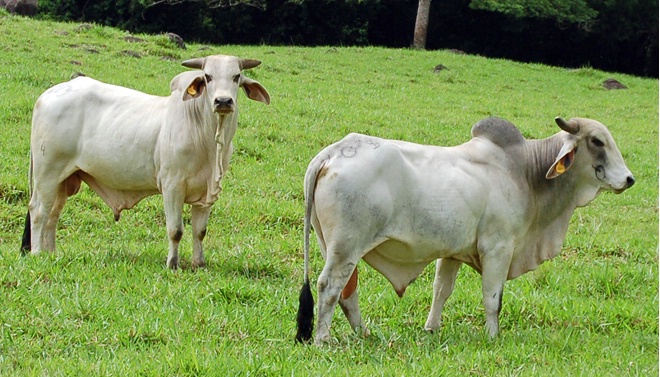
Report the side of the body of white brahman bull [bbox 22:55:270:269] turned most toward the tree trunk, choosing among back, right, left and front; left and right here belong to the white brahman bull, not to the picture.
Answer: left

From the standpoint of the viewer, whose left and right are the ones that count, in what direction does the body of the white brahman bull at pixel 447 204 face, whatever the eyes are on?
facing to the right of the viewer

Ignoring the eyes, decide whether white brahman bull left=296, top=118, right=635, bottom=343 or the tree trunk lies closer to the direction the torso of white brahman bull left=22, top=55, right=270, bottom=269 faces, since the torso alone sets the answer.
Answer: the white brahman bull left=296, top=118, right=635, bottom=343

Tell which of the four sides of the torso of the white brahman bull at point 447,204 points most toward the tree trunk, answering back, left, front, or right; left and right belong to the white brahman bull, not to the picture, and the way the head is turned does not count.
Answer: left

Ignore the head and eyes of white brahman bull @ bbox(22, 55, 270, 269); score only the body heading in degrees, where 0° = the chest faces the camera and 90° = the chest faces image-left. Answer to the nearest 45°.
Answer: approximately 315°
